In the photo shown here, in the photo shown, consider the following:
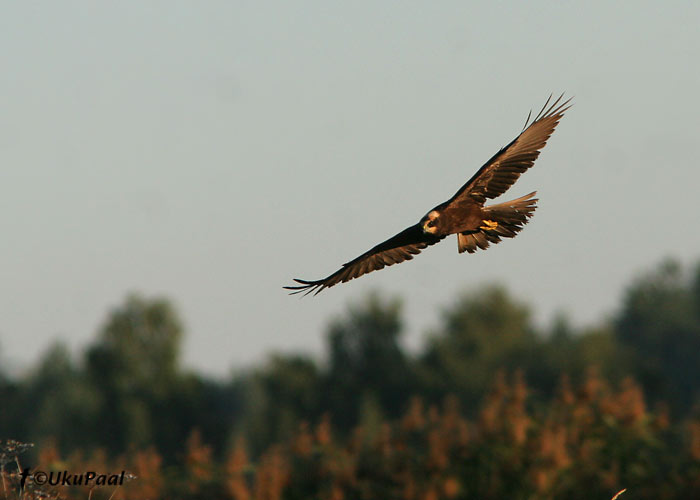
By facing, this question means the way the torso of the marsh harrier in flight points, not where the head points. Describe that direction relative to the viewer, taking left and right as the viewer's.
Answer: facing the viewer and to the left of the viewer
